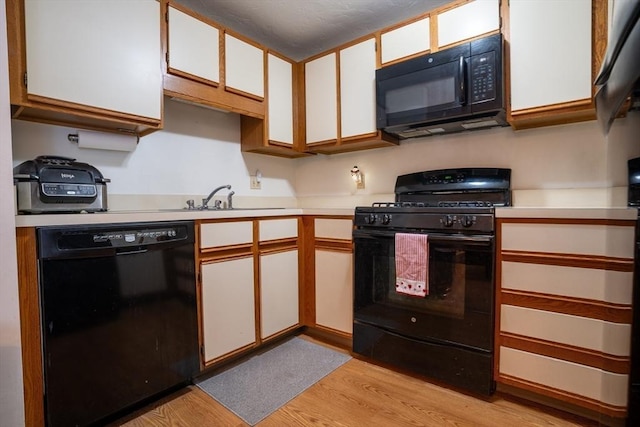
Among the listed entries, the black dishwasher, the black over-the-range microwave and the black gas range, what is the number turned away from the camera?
0

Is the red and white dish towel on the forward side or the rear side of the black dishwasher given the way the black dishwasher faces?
on the forward side

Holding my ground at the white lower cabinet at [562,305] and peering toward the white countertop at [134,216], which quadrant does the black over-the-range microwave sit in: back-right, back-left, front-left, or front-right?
front-right

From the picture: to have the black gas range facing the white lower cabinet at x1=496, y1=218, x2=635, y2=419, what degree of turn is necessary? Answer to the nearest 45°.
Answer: approximately 135° to its left

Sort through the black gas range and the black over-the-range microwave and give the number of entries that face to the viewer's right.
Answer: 0

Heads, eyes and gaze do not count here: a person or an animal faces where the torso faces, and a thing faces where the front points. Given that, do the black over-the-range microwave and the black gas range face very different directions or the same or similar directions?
same or similar directions

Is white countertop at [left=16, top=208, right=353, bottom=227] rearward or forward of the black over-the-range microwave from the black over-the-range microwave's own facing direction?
forward

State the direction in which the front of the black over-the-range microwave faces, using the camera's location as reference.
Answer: facing the viewer and to the left of the viewer
